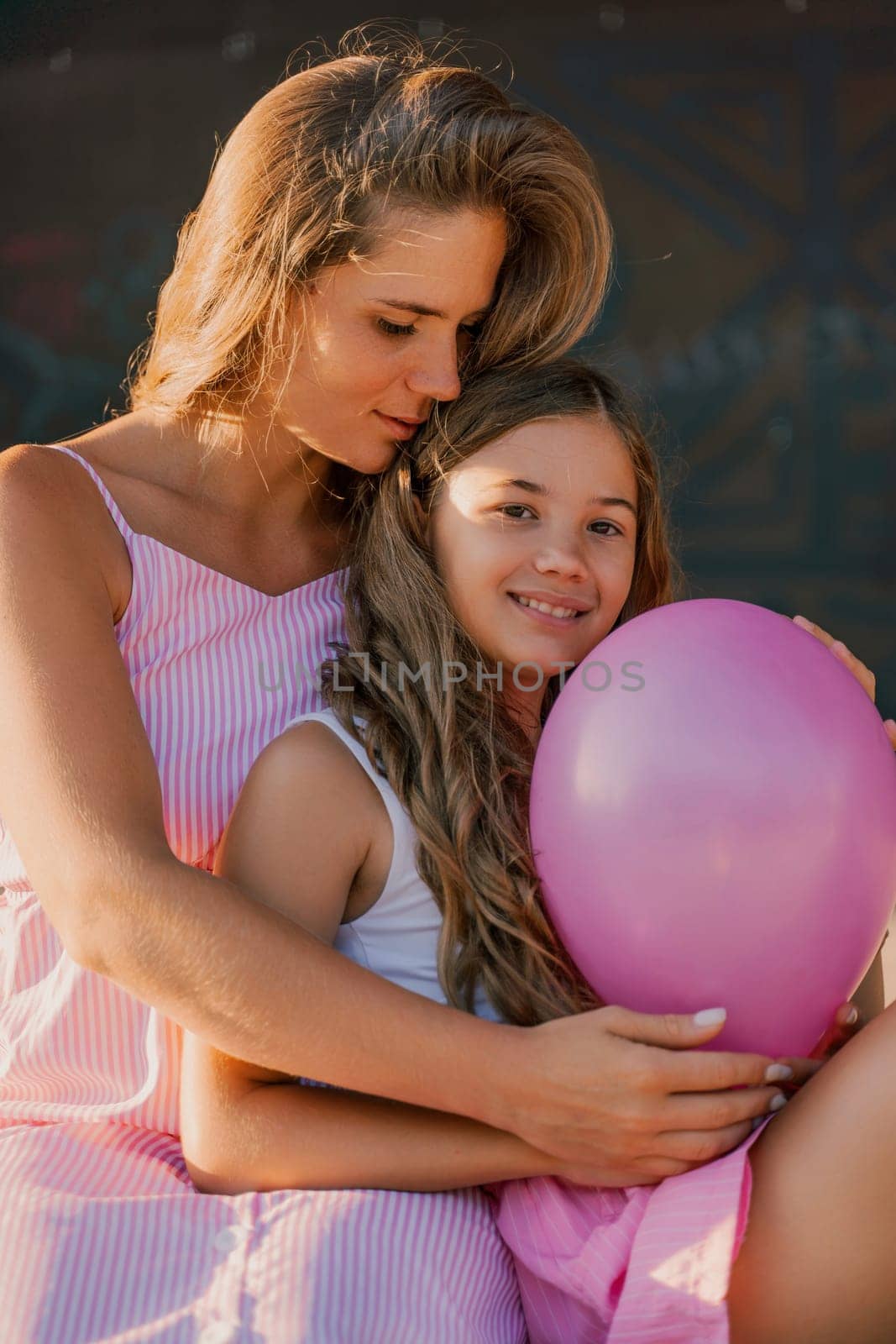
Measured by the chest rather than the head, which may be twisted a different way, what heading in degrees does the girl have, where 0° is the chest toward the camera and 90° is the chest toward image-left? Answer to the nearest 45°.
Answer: approximately 315°

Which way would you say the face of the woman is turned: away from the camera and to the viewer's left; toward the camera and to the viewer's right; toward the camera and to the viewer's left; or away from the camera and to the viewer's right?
toward the camera and to the viewer's right

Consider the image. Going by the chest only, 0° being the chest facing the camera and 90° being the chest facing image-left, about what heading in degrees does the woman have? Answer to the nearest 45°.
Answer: approximately 315°
